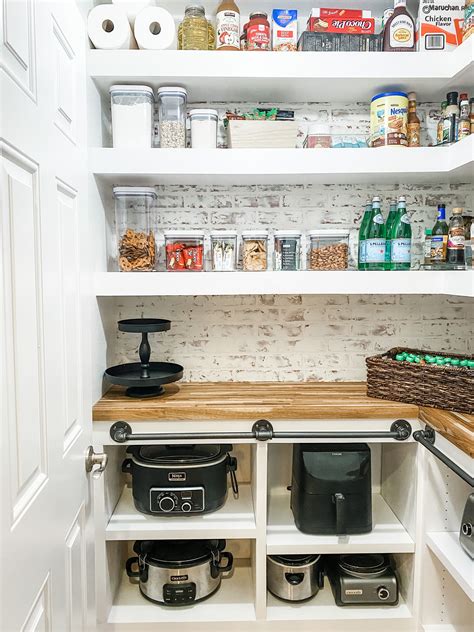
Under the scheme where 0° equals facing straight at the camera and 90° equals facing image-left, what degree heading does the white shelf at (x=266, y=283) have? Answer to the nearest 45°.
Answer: approximately 0°

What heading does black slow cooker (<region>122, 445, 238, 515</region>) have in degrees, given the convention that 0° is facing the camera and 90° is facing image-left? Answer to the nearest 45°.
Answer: approximately 0°
